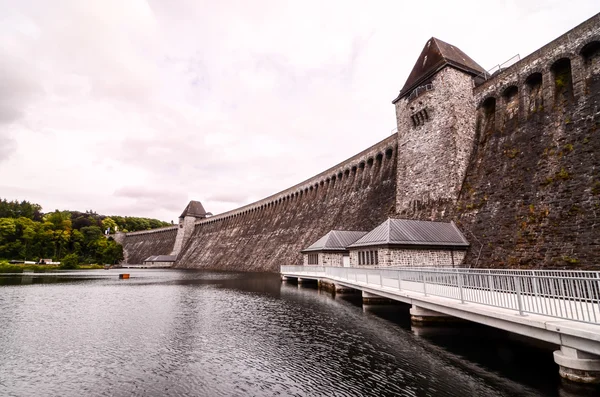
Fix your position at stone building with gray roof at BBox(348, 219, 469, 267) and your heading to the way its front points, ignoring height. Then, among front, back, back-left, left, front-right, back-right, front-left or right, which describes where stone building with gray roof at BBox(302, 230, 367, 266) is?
right

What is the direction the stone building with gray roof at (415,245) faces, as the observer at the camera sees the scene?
facing the viewer and to the left of the viewer

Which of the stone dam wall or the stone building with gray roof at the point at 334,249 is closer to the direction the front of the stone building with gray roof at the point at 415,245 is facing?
the stone building with gray roof
